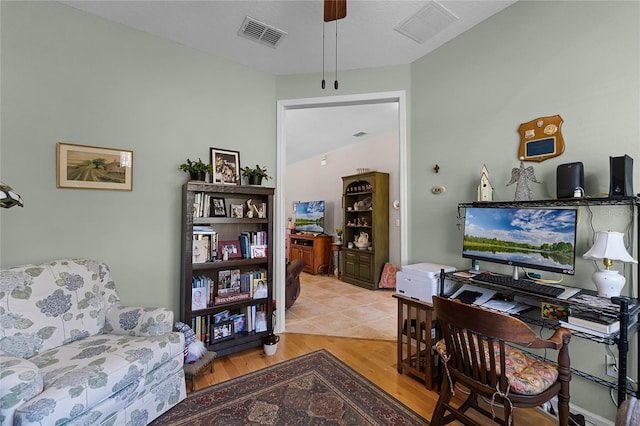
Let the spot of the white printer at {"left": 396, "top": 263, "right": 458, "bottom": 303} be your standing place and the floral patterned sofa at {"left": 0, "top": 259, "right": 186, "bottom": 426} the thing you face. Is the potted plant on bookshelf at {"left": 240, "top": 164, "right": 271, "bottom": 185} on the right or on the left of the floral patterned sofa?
right

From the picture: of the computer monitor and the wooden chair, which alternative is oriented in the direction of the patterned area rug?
the computer monitor

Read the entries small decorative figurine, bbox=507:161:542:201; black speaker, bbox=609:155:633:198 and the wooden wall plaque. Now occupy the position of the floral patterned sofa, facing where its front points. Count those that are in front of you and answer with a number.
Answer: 3

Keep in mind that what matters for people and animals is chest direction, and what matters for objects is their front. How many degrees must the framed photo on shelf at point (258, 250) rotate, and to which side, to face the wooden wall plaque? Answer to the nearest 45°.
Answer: approximately 45° to its left

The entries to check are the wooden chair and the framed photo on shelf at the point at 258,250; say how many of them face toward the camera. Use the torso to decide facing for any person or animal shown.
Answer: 1

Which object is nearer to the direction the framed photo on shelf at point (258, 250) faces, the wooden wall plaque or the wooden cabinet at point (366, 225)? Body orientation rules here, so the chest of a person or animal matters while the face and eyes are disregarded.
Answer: the wooden wall plaque

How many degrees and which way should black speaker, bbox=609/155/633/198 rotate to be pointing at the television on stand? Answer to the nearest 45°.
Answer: approximately 90° to its right
